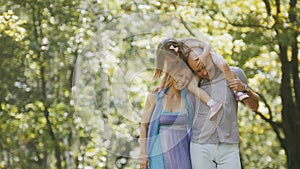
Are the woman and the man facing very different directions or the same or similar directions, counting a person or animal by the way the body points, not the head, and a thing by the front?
same or similar directions

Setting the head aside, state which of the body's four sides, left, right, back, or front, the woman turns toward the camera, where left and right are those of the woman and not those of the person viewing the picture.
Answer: front

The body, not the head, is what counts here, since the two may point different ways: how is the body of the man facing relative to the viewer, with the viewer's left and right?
facing the viewer

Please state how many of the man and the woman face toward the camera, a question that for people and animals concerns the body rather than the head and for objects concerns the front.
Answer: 2
